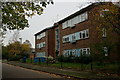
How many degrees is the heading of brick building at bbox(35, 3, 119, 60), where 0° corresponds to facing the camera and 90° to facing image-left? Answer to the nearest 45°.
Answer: approximately 45°

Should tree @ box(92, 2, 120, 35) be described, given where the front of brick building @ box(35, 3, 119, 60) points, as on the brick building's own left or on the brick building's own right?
on the brick building's own left

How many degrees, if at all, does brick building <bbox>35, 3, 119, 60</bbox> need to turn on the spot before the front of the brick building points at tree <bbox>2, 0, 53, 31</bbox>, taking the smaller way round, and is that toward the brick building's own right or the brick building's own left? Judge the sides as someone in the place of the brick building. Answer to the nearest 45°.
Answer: approximately 45° to the brick building's own left
